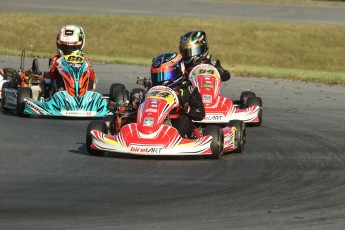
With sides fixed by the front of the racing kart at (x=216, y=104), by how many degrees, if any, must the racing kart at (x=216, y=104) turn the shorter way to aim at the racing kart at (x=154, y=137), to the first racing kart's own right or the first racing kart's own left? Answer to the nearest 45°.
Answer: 0° — it already faces it

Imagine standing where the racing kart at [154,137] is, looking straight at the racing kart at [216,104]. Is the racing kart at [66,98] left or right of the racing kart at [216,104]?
left

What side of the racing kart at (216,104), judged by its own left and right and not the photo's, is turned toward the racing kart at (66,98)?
right

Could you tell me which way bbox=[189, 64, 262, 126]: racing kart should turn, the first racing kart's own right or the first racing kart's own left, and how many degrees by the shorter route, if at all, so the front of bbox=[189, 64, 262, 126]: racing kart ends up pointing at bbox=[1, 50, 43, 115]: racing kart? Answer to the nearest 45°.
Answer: approximately 90° to the first racing kart's own right

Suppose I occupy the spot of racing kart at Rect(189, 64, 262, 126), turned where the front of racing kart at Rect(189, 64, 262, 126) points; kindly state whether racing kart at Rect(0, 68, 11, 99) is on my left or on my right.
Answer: on my right

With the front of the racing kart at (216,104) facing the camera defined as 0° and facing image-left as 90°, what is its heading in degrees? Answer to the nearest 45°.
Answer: approximately 0°

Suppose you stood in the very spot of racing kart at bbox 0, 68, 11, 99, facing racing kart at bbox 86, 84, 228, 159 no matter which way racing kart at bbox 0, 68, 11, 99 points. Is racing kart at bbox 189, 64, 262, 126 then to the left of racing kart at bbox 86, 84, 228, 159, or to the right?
left
